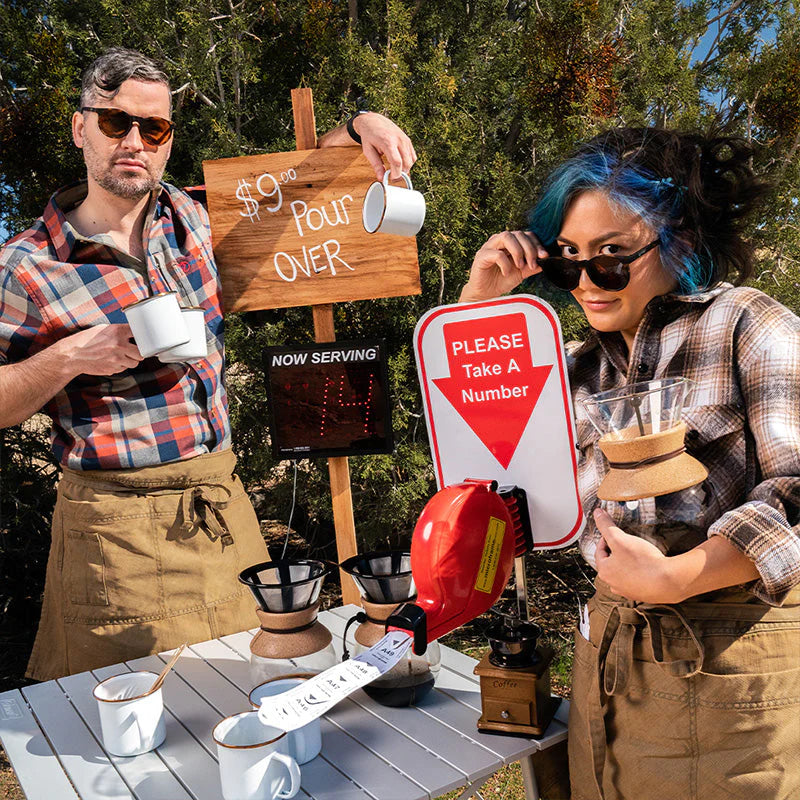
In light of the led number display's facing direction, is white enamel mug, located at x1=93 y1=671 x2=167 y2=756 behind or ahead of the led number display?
ahead

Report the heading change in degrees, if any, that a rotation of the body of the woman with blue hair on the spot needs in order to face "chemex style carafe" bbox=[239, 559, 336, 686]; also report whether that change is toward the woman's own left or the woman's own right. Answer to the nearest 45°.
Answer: approximately 45° to the woman's own right

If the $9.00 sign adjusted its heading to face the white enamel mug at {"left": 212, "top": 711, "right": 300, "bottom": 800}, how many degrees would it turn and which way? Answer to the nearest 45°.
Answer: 0° — it already faces it

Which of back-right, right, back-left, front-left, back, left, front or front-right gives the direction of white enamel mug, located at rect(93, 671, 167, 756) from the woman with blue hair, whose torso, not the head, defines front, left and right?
front-right

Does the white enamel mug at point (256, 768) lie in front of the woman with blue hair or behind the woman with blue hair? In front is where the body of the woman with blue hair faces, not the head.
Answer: in front

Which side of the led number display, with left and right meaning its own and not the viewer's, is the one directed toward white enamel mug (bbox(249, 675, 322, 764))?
front

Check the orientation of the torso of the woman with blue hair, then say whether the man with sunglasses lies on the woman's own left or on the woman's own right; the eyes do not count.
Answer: on the woman's own right

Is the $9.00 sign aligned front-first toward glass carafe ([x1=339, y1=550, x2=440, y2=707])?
yes

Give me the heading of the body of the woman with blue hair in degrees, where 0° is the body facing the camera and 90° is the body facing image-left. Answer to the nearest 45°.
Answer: approximately 45°

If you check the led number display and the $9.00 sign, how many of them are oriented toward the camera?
2

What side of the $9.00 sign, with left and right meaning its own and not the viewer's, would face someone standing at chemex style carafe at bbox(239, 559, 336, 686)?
front

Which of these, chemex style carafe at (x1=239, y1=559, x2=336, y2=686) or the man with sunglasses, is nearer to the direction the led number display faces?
the chemex style carafe

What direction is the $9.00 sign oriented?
toward the camera
